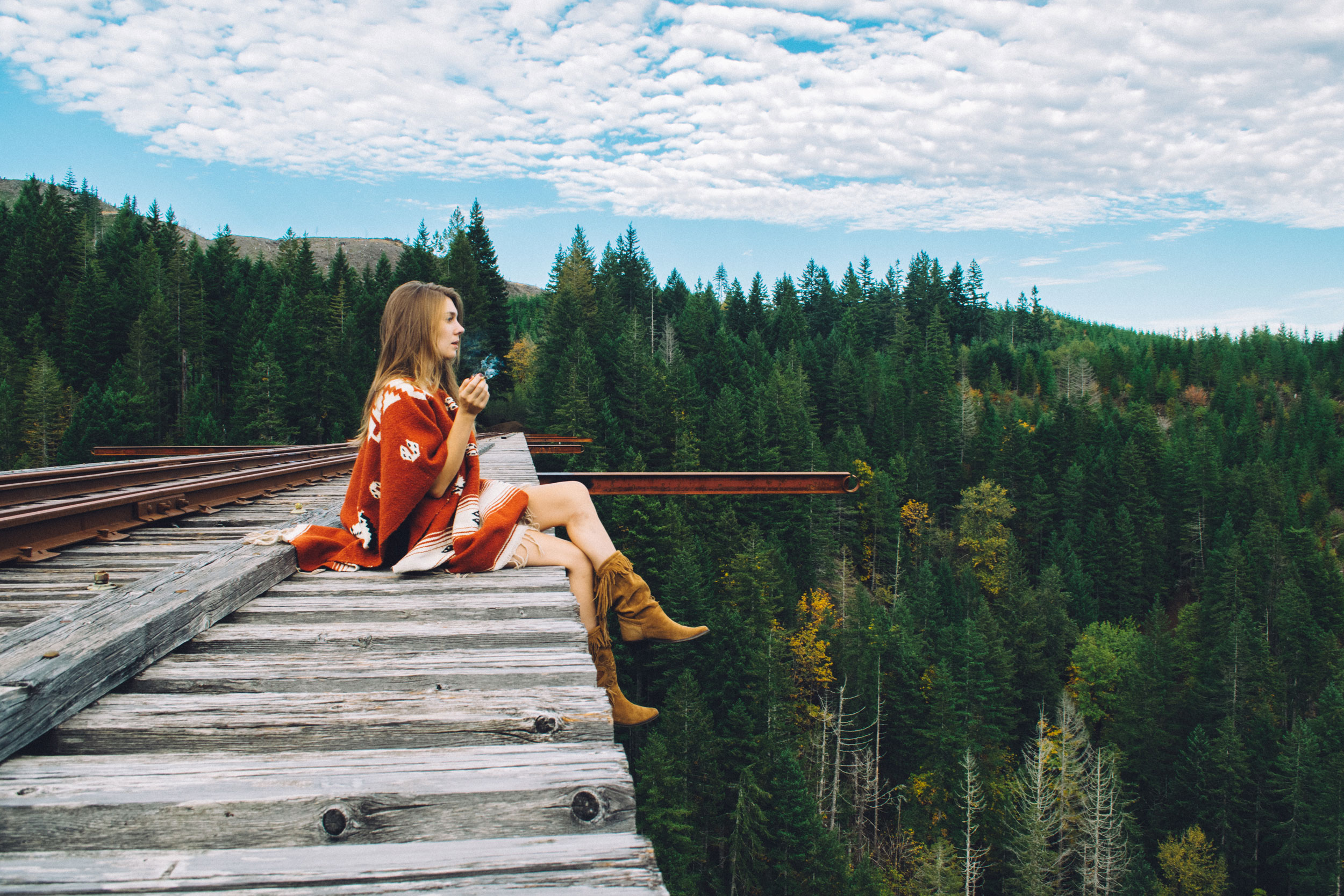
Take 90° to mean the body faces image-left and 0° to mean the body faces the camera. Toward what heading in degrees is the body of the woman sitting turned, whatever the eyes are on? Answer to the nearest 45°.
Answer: approximately 270°

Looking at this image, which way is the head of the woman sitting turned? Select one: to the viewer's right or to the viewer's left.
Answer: to the viewer's right

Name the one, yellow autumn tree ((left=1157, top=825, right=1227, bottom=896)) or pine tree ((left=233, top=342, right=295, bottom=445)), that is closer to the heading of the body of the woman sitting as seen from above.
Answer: the yellow autumn tree

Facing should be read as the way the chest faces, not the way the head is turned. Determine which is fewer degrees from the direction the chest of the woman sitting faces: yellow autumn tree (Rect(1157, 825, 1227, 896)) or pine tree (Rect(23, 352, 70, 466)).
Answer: the yellow autumn tree

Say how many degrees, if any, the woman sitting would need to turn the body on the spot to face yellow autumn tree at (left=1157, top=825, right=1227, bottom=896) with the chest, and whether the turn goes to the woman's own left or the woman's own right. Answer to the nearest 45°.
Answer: approximately 45° to the woman's own left
